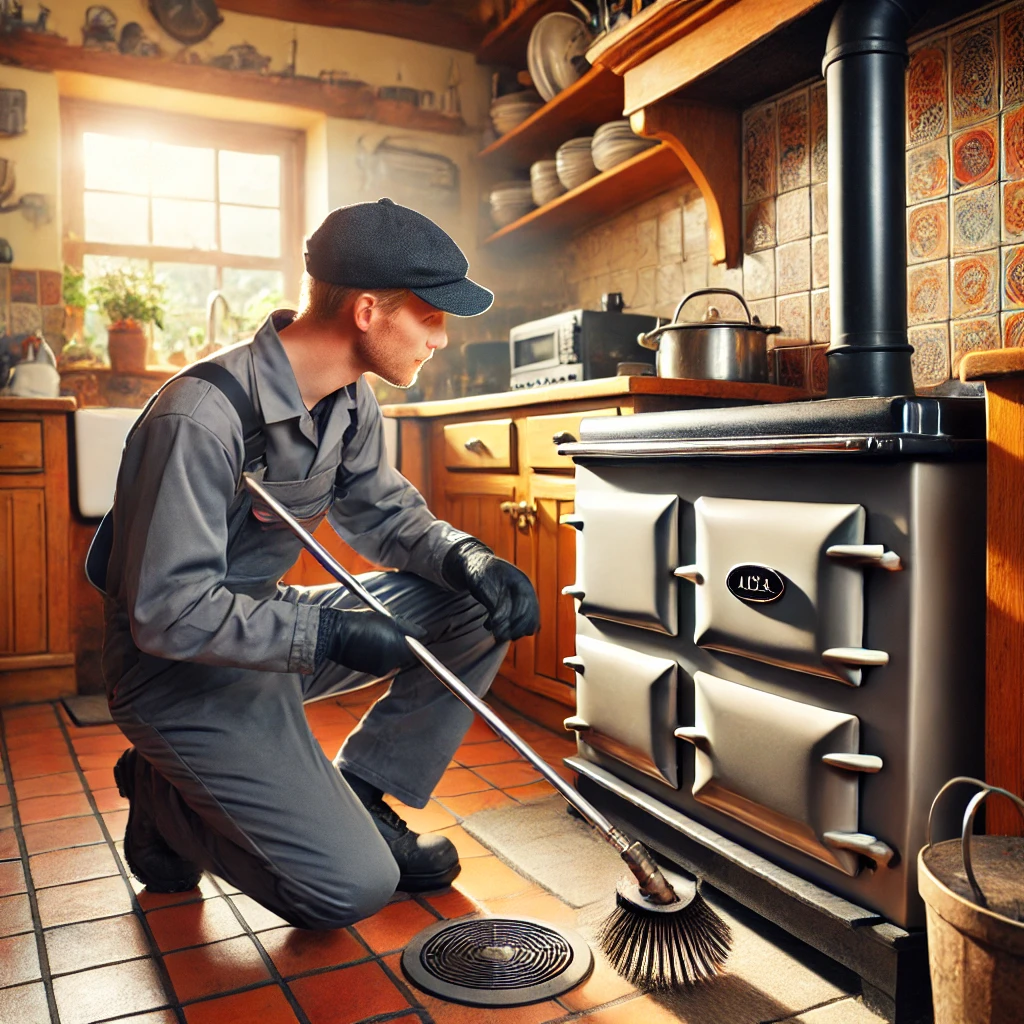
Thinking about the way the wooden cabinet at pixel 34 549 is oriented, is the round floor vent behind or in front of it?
in front

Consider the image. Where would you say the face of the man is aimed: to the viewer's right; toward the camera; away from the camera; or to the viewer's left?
to the viewer's right

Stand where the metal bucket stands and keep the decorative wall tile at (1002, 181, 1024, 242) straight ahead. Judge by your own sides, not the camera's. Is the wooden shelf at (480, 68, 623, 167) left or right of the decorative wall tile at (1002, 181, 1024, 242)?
left

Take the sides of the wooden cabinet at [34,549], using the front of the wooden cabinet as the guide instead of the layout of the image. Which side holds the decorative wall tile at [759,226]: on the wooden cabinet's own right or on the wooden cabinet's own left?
on the wooden cabinet's own left

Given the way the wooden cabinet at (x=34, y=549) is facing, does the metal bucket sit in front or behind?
in front

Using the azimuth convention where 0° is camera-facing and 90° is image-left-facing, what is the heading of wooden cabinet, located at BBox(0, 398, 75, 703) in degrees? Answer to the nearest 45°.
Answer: approximately 0°

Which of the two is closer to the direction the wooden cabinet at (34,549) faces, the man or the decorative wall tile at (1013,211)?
the man

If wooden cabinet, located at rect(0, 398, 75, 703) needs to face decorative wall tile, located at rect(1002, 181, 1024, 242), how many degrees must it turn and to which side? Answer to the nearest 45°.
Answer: approximately 45° to its left
